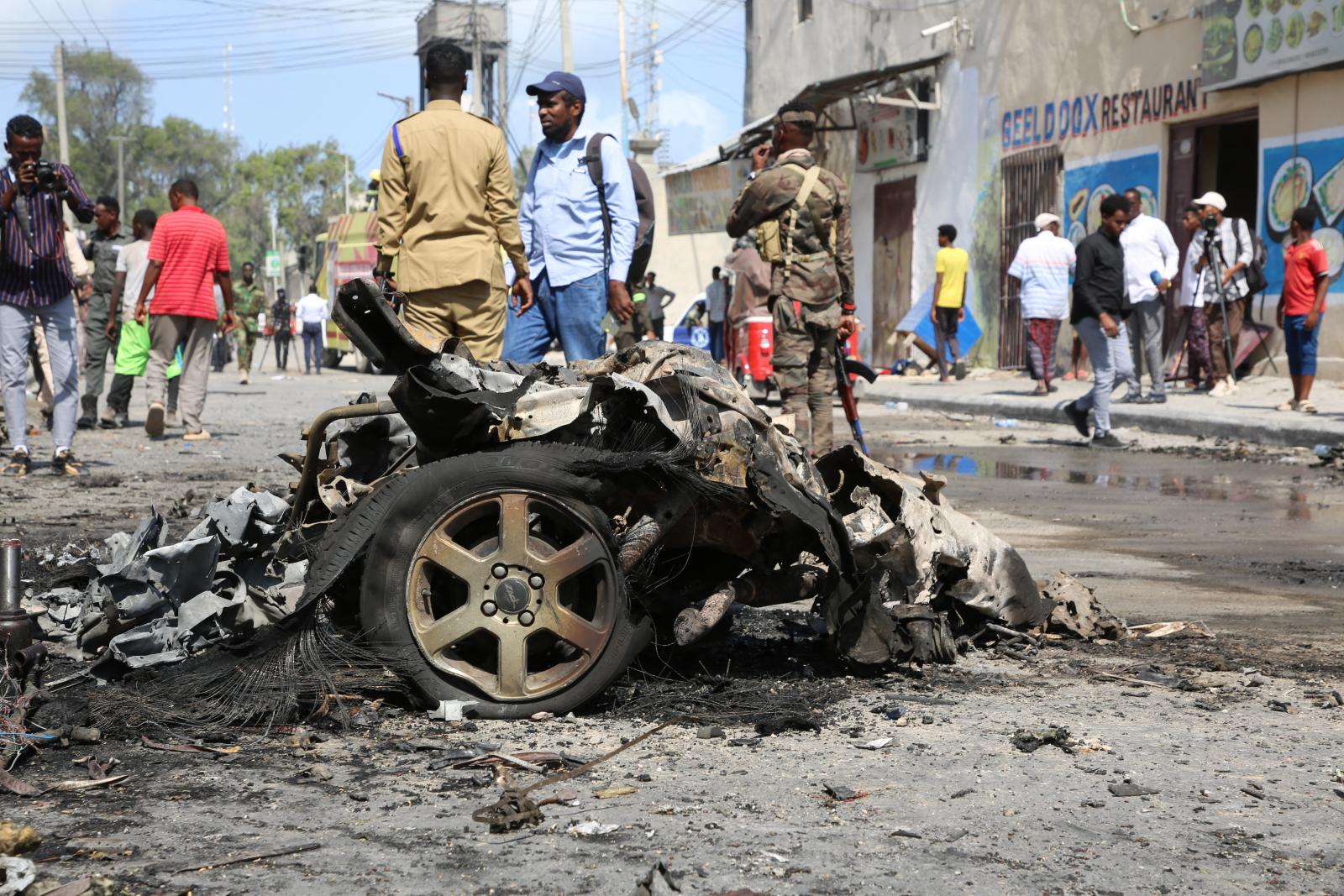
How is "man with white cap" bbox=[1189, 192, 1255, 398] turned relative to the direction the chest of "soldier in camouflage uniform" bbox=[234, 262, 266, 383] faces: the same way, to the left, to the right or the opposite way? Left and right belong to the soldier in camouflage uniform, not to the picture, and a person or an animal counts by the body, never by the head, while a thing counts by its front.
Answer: to the right

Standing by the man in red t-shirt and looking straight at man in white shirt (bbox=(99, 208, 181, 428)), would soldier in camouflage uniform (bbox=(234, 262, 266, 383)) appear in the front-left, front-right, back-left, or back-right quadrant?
front-right

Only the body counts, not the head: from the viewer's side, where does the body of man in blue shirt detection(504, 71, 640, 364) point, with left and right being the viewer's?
facing the viewer and to the left of the viewer

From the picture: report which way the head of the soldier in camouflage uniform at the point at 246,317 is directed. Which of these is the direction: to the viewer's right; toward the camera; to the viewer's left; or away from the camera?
toward the camera

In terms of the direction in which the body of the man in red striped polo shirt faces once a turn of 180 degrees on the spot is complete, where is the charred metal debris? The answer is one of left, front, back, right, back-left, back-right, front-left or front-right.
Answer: front

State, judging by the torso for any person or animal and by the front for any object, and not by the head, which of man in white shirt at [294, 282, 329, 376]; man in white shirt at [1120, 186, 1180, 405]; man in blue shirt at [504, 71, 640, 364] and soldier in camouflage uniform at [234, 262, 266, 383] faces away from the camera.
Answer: man in white shirt at [294, 282, 329, 376]

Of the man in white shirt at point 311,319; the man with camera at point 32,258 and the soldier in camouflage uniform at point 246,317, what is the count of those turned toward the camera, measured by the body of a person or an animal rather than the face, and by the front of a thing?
2

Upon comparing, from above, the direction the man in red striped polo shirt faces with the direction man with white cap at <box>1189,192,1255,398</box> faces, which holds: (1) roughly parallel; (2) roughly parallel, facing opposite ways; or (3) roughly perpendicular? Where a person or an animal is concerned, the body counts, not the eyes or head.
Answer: roughly perpendicular

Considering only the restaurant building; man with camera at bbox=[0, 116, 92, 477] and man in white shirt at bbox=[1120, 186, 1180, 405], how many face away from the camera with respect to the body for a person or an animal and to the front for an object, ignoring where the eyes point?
0

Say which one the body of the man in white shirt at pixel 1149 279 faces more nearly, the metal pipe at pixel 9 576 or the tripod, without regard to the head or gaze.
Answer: the metal pipe

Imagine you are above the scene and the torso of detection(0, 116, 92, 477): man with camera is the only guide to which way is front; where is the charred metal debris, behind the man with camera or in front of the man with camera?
in front

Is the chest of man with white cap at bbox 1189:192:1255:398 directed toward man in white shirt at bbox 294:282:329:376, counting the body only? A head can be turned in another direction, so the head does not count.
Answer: no

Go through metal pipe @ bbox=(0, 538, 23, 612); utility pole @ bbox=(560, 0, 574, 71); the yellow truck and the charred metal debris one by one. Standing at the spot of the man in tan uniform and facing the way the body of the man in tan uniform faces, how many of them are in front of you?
2

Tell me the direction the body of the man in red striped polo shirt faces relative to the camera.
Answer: away from the camera
